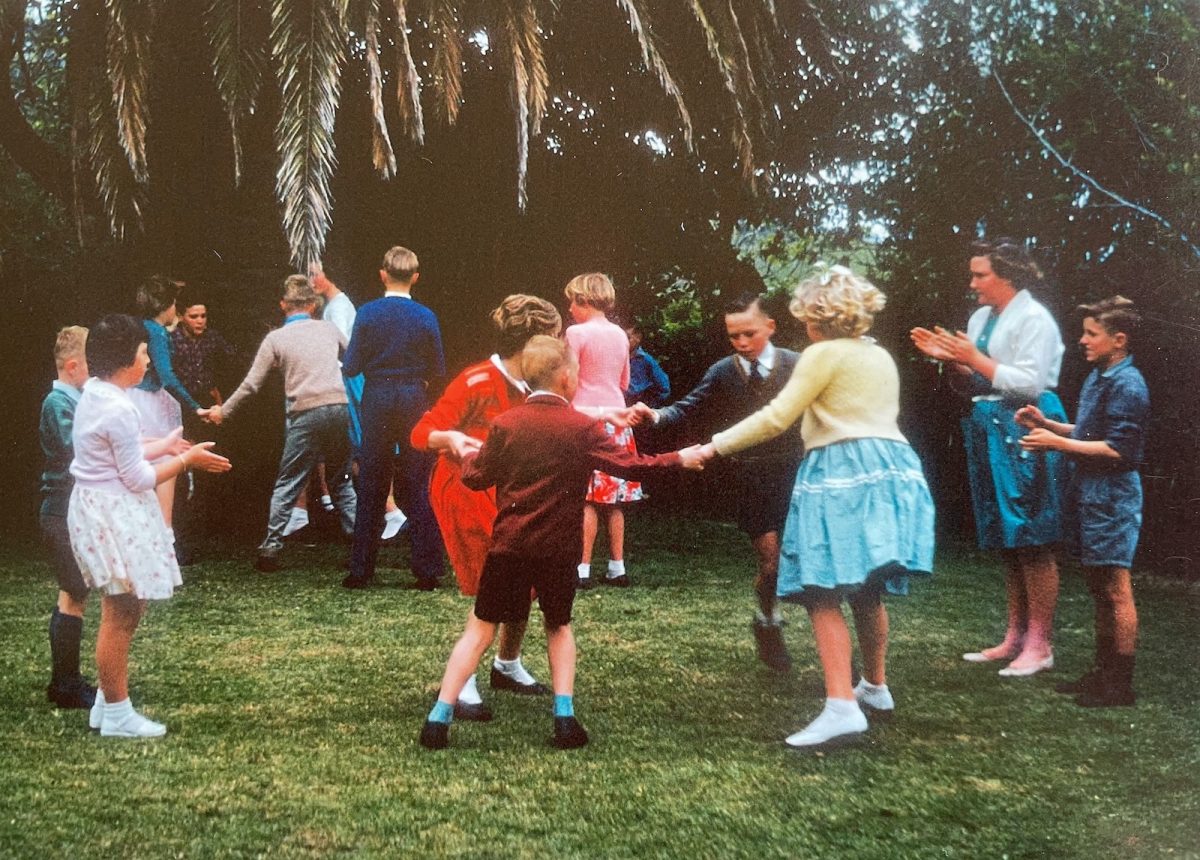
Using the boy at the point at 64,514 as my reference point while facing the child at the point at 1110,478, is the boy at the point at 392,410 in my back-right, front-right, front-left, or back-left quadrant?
front-left

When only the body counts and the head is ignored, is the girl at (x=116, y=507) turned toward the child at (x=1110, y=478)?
yes

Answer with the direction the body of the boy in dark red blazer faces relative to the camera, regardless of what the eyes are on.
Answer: away from the camera

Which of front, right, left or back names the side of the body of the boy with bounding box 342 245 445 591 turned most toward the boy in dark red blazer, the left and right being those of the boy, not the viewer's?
back

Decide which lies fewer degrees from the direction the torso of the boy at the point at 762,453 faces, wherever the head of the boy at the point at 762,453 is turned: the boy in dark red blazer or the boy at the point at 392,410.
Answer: the boy in dark red blazer

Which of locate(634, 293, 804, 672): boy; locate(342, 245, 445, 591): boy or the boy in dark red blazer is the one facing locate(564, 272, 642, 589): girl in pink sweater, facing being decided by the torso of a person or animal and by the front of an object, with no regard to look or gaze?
the boy in dark red blazer

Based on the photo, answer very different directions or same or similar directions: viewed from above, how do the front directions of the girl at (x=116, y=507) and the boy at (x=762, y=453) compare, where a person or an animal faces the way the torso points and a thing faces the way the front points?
very different directions

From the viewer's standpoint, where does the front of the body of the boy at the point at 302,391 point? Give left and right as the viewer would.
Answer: facing away from the viewer

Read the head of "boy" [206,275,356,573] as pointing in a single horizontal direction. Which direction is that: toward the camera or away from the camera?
away from the camera

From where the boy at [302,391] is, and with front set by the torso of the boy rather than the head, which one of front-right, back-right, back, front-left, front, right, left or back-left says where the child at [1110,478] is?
back-right

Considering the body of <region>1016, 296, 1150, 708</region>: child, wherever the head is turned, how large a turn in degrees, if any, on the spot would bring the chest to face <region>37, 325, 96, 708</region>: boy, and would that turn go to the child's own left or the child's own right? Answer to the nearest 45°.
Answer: approximately 45° to the child's own left

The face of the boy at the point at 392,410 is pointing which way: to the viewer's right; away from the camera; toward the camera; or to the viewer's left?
away from the camera

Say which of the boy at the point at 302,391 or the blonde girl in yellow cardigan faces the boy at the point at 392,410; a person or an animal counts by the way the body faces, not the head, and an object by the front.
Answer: the blonde girl in yellow cardigan

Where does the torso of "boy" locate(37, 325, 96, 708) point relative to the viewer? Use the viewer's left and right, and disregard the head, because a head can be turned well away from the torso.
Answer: facing to the right of the viewer

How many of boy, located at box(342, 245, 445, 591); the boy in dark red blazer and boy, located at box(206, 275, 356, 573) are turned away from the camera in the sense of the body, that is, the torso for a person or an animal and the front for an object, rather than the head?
3

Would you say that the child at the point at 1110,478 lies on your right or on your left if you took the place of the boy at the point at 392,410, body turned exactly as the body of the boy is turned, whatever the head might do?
on your right

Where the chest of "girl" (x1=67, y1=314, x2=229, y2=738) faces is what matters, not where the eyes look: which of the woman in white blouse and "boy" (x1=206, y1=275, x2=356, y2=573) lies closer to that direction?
the woman in white blouse

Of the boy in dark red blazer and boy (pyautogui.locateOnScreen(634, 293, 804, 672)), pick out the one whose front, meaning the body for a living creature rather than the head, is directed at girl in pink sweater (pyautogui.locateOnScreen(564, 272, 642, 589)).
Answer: the boy in dark red blazer

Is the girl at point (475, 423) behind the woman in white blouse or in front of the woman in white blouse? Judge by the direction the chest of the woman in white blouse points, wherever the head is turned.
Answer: in front

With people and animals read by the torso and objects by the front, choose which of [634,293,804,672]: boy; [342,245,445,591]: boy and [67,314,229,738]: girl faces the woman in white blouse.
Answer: the girl

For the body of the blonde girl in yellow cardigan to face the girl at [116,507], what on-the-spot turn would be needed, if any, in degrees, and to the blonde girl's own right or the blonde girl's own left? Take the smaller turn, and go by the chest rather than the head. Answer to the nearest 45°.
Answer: approximately 45° to the blonde girl's own left

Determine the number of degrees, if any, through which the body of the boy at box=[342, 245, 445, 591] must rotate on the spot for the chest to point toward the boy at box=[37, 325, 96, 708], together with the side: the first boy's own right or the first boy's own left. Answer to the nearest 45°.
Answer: approximately 135° to the first boy's own left
